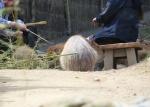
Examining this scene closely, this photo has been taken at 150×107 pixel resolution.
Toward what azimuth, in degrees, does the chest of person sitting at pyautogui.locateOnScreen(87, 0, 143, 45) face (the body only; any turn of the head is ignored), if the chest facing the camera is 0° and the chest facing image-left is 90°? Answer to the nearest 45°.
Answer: approximately 90°
